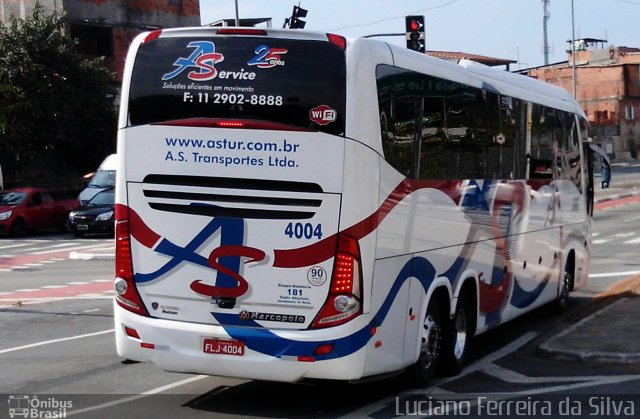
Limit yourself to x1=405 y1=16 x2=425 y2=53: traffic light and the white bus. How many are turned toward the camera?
1

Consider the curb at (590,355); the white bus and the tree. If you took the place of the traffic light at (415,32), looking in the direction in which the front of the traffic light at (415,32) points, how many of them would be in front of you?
2

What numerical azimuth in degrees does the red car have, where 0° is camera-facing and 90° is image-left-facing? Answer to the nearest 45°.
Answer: approximately 45°

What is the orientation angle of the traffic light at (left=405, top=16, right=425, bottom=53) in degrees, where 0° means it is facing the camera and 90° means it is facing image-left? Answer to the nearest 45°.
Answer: approximately 0°

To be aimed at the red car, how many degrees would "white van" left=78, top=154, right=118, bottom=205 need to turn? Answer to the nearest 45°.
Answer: approximately 90° to its right

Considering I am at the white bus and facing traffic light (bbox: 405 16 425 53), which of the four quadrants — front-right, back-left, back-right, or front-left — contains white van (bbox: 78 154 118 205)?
front-left

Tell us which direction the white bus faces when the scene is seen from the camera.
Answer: facing away from the viewer and to the right of the viewer

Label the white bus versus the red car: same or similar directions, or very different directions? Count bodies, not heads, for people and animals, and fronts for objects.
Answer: very different directions

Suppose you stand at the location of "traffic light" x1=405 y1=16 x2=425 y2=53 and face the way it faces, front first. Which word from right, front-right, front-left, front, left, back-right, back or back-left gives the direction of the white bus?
front

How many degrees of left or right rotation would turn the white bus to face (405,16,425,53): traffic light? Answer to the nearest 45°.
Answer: approximately 45° to its left

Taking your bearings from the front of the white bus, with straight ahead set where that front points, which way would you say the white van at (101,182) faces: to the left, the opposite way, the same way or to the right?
the opposite way

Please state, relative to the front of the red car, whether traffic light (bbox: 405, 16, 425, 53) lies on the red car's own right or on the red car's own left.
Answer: on the red car's own left

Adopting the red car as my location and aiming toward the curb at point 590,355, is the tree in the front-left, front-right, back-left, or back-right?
back-left

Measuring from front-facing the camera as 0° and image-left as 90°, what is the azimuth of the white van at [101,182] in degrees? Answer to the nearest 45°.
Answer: approximately 45°
